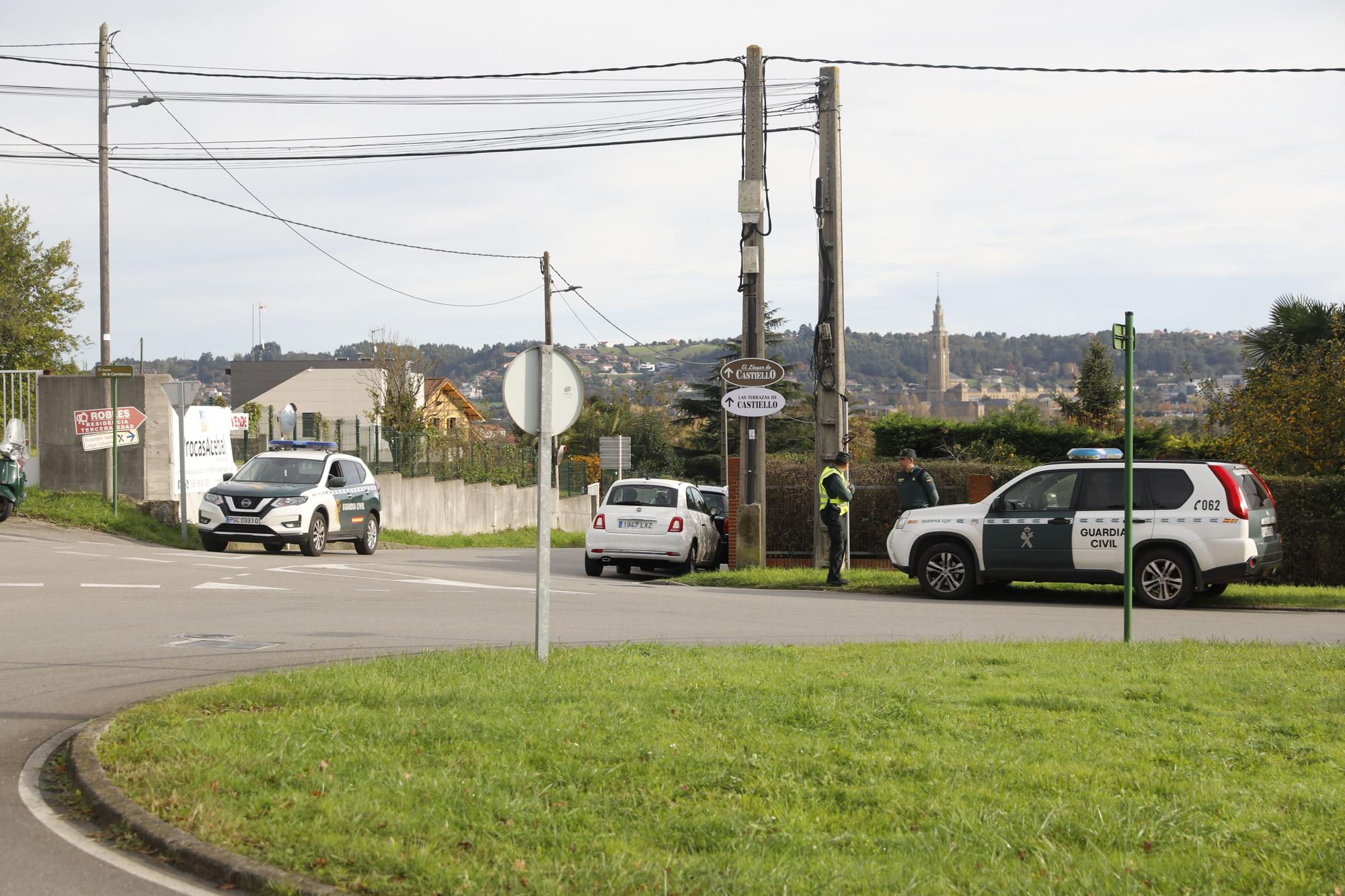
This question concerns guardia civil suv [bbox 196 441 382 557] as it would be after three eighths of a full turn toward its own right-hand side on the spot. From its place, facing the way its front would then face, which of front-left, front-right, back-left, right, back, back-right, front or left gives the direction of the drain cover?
back

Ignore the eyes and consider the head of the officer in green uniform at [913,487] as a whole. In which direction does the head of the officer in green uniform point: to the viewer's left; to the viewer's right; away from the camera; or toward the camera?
to the viewer's left

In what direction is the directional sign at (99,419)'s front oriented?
toward the camera

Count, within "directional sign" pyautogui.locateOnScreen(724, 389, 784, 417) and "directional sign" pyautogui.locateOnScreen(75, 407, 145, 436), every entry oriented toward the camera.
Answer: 2

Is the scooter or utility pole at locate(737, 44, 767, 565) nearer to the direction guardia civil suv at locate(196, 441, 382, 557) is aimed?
the scooter

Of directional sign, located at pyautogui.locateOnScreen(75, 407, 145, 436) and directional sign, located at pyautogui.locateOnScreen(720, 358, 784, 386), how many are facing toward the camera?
2

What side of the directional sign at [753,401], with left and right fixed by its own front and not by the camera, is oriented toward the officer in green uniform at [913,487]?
left

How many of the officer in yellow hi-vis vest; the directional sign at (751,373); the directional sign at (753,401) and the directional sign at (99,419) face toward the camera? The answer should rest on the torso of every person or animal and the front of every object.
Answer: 3

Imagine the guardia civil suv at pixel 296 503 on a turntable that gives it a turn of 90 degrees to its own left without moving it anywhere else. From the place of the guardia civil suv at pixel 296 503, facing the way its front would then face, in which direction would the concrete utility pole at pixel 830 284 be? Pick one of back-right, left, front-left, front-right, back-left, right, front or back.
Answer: front

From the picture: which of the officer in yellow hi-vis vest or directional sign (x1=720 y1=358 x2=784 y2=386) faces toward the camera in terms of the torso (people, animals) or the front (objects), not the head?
the directional sign

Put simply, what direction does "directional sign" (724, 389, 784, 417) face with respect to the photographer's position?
facing the viewer

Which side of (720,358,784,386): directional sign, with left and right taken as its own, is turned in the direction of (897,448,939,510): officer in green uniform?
left

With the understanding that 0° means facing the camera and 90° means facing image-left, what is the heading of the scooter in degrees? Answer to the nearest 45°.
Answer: approximately 315°
